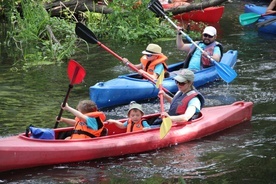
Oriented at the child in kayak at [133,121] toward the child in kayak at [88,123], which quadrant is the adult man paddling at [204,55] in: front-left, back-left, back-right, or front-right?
back-right

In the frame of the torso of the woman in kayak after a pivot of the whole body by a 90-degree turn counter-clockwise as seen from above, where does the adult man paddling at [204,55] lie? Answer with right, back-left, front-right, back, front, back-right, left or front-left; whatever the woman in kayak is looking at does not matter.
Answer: back-left

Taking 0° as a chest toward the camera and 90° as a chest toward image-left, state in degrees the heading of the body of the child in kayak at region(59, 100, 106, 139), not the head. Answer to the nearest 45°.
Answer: approximately 90°

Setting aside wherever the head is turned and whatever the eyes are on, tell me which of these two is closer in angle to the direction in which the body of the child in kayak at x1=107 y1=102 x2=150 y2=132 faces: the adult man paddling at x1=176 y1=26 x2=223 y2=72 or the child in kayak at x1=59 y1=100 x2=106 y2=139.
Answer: the child in kayak

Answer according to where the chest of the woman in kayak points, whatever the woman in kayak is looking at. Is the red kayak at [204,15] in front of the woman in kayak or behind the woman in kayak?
behind

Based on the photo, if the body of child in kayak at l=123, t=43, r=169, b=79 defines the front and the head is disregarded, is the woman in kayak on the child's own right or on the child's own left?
on the child's own left
